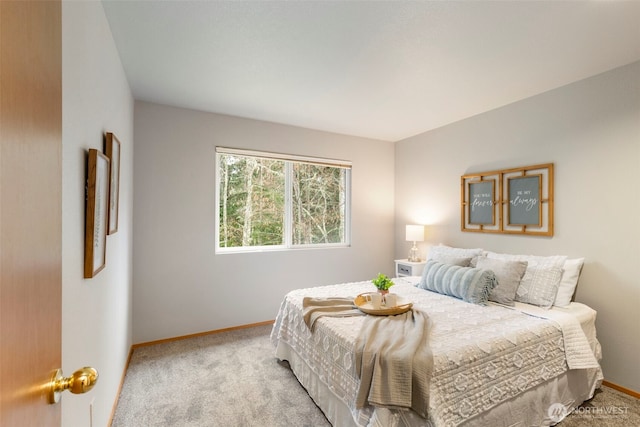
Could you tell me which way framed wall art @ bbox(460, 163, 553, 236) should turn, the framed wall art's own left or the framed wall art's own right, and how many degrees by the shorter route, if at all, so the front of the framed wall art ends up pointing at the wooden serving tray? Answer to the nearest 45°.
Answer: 0° — it already faces it

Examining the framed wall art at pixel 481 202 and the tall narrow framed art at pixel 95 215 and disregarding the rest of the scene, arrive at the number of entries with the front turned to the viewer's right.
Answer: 1

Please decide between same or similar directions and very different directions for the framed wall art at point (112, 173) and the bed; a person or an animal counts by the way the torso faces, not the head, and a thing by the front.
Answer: very different directions

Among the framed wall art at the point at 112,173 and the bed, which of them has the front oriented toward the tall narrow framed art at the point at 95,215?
the bed

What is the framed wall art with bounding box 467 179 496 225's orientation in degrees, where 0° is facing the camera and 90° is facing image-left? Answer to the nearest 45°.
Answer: approximately 45°

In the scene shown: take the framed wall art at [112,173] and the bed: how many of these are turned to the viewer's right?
1

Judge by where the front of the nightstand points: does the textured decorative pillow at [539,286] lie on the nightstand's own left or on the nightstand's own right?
on the nightstand's own left

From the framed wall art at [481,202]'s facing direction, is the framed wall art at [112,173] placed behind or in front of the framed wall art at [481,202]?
in front

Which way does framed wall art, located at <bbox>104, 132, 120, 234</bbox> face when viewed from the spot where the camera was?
facing to the right of the viewer

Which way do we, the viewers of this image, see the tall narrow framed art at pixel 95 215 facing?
facing to the right of the viewer

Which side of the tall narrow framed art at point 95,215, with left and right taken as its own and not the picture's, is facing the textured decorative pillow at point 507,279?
front

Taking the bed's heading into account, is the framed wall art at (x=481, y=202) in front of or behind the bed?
behind

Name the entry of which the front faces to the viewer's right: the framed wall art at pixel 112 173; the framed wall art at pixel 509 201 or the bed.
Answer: the framed wall art at pixel 112 173

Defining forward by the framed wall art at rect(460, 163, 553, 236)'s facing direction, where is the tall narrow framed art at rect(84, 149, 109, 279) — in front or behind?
in front
